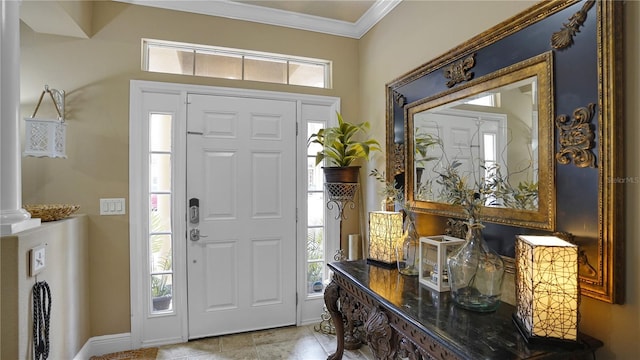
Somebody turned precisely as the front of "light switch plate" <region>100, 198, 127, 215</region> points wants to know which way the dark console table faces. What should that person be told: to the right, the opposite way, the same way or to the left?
to the right

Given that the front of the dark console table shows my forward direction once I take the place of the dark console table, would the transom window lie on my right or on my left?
on my right

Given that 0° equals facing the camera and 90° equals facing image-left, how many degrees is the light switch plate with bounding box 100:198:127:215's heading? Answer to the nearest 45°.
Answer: approximately 0°

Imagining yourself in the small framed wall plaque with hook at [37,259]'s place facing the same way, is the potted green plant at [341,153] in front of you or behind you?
in front

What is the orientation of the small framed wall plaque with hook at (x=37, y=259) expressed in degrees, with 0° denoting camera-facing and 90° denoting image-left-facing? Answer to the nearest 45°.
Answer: approximately 315°

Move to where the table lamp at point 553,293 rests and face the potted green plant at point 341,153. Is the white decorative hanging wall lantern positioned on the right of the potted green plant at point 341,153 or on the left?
left

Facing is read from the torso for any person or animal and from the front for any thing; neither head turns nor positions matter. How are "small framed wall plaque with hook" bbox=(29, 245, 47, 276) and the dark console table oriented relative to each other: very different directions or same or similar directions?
very different directions

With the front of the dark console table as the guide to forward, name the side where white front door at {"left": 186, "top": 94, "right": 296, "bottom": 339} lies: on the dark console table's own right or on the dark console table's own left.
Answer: on the dark console table's own right
